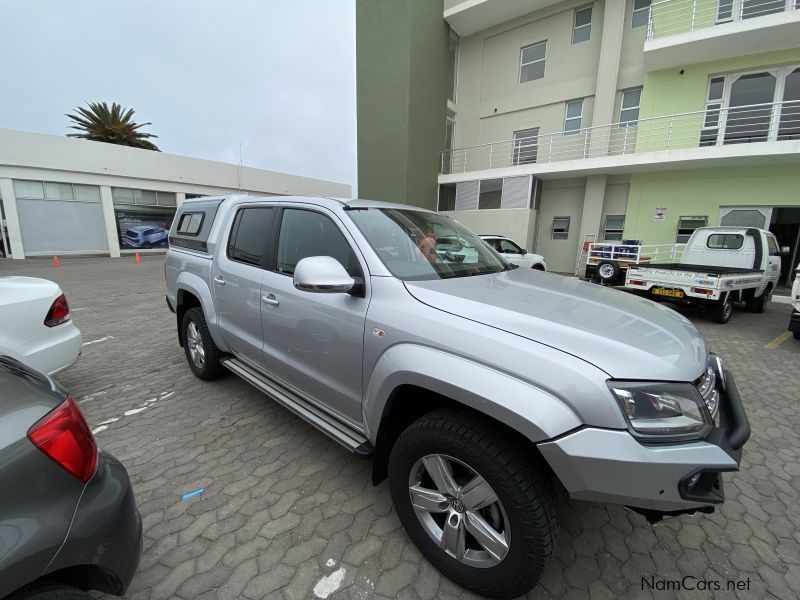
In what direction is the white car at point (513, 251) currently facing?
to the viewer's right

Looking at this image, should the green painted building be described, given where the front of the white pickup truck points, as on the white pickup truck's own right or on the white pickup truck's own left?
on the white pickup truck's own left

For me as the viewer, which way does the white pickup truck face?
facing away from the viewer and to the right of the viewer

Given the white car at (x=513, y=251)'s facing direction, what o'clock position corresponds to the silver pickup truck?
The silver pickup truck is roughly at 3 o'clock from the white car.

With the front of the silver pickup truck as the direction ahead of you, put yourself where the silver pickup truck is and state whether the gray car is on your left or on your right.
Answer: on your right

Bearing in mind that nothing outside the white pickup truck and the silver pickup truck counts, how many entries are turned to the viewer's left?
0

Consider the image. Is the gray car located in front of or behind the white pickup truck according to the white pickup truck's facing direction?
behind
